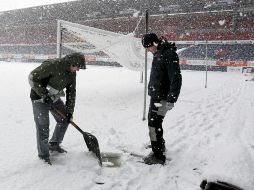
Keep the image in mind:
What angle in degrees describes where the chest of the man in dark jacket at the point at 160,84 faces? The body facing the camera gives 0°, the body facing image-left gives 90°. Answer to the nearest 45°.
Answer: approximately 90°

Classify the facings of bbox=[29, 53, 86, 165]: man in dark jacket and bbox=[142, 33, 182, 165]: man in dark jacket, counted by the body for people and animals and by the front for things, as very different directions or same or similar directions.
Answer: very different directions

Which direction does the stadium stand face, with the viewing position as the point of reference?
facing the viewer

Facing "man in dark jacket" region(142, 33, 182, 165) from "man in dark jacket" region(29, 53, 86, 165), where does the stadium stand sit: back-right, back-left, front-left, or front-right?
front-left

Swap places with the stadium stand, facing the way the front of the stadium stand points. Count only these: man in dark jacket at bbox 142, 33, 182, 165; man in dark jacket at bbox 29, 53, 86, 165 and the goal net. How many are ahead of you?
3

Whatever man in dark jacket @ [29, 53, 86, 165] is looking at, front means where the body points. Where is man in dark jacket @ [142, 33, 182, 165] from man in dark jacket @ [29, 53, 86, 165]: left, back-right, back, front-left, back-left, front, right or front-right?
front-left

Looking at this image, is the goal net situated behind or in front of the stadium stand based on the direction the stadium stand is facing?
in front

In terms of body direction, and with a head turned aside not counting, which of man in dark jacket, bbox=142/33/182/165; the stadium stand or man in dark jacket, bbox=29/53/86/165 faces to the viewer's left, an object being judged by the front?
man in dark jacket, bbox=142/33/182/165

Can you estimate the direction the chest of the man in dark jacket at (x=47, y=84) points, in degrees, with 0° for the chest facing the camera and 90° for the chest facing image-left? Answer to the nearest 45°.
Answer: approximately 315°

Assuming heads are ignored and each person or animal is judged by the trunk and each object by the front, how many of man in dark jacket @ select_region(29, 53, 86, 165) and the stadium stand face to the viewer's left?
0

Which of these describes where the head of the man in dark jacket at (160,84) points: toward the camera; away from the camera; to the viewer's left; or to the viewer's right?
to the viewer's left

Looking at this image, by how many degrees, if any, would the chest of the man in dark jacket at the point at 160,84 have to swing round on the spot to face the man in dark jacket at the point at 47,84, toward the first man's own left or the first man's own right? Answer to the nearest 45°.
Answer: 0° — they already face them
